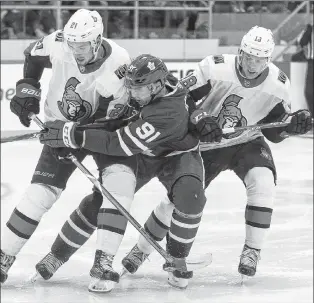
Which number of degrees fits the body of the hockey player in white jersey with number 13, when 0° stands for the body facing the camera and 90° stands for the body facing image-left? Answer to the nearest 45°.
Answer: approximately 0°

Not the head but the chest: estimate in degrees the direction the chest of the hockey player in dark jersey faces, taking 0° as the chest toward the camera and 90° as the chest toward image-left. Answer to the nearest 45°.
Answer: approximately 45°

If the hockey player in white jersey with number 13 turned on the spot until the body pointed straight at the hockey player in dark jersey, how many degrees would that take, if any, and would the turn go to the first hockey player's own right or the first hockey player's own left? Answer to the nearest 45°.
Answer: approximately 45° to the first hockey player's own right

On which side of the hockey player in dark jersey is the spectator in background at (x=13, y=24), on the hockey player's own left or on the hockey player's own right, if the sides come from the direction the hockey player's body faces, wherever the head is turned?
on the hockey player's own right

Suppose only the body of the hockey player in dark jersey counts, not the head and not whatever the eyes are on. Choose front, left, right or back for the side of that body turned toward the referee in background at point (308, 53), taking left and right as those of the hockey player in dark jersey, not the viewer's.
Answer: back

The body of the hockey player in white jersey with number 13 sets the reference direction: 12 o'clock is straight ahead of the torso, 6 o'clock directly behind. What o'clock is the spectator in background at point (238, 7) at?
The spectator in background is roughly at 6 o'clock from the hockey player in white jersey with number 13.

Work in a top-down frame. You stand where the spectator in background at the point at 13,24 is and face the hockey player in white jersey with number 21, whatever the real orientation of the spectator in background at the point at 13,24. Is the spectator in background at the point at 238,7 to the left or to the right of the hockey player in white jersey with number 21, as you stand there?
left

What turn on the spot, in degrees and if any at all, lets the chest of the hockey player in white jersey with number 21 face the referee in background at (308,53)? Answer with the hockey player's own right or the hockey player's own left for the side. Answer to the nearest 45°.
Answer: approximately 135° to the hockey player's own left

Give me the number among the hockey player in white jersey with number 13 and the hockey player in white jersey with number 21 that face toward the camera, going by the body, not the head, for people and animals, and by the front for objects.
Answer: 2

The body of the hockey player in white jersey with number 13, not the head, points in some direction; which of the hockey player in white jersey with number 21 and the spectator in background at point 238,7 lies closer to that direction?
the hockey player in white jersey with number 21
